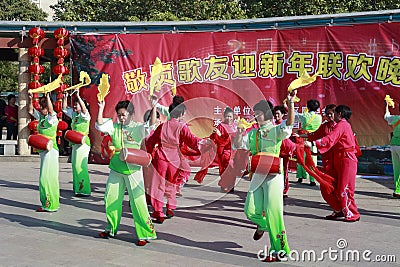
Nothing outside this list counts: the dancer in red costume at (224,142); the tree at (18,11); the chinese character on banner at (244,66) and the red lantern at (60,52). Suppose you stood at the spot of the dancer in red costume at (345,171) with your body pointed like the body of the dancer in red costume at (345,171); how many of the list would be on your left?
0

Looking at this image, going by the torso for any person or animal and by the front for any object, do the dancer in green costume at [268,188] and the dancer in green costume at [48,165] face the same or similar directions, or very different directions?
same or similar directions

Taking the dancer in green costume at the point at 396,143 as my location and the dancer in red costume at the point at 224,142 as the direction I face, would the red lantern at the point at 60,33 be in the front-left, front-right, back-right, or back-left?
front-right

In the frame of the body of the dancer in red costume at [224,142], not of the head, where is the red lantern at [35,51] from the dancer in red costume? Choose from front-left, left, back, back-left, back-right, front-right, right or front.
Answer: back-right

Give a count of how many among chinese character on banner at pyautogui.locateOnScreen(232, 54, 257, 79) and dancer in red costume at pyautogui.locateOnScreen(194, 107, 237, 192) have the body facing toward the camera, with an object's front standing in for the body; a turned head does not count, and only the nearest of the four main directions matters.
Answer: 2

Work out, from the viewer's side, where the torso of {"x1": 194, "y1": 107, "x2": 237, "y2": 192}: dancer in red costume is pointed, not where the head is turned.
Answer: toward the camera

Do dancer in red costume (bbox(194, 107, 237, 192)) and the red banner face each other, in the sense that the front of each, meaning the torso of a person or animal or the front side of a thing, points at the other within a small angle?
no

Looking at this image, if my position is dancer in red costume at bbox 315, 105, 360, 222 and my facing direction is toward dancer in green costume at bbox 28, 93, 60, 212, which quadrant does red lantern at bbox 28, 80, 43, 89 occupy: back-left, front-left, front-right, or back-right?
front-right

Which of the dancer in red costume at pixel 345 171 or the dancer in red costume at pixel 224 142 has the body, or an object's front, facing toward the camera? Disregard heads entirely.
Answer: the dancer in red costume at pixel 224 142

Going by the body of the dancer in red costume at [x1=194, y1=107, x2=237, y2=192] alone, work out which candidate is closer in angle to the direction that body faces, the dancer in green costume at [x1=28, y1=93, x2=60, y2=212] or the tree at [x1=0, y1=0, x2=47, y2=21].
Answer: the dancer in green costume

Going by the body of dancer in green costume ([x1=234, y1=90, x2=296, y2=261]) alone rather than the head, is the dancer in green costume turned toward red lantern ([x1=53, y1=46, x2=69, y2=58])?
no

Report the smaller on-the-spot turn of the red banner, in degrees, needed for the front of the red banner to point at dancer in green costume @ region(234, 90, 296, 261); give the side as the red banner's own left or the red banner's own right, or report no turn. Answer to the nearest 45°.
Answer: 0° — it already faces them

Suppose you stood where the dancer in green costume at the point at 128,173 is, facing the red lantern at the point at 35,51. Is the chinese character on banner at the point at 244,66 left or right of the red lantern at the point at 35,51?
right

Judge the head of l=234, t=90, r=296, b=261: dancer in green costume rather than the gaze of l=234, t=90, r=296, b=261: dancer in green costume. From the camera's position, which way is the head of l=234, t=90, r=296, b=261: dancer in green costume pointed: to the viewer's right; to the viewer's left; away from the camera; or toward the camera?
toward the camera

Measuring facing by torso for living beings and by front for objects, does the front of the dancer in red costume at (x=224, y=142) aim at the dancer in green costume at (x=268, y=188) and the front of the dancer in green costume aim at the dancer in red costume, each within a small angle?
no

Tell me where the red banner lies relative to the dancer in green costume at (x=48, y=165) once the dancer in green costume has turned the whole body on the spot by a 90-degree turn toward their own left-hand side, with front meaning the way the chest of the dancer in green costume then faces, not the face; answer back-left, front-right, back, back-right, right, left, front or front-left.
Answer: left

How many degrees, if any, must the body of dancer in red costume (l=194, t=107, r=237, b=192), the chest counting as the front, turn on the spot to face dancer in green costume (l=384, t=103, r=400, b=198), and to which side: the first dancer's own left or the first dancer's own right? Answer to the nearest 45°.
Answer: approximately 90° to the first dancer's own left

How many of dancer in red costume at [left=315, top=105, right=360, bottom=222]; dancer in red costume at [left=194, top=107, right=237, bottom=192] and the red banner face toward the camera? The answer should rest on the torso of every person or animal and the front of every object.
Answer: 2

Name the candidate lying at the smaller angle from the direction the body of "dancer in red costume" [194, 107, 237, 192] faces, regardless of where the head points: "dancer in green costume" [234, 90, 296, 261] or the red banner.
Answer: the dancer in green costume

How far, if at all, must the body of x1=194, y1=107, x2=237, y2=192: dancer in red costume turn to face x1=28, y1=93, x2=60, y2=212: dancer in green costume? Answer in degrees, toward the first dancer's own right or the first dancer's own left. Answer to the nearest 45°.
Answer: approximately 45° to the first dancer's own right

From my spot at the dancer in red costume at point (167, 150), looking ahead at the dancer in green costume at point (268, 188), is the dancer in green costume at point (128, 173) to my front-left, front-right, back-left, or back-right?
front-right

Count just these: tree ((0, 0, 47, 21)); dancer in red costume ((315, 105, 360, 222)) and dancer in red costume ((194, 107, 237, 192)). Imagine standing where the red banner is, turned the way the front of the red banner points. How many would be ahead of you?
2

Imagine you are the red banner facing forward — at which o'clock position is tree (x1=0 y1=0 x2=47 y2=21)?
The tree is roughly at 5 o'clock from the red banner.

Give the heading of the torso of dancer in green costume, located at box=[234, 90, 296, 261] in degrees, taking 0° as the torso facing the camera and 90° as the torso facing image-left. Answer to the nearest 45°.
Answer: approximately 45°

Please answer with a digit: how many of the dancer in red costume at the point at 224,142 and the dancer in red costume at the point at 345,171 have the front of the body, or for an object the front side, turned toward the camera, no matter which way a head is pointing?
1

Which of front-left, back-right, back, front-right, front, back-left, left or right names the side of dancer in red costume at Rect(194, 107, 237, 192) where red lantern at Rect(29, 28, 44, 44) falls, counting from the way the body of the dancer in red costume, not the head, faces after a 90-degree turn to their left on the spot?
back-left
